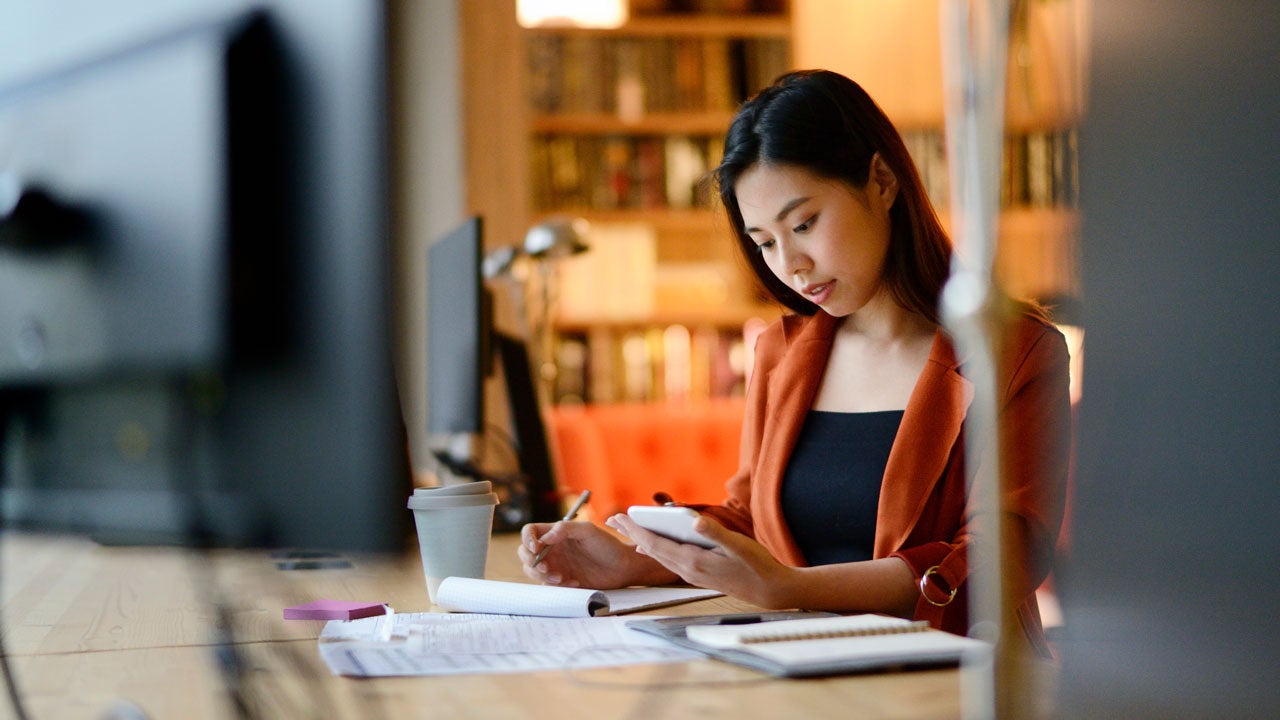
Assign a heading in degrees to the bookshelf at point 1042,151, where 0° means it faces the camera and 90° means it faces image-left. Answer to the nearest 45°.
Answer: approximately 0°

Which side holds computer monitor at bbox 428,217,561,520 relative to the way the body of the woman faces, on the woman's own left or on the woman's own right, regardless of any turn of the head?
on the woman's own right

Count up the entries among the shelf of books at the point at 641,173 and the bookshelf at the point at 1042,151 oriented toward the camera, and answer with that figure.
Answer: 2

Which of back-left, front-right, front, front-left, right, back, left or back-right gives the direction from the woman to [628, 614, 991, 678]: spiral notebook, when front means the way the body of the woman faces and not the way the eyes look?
front-left

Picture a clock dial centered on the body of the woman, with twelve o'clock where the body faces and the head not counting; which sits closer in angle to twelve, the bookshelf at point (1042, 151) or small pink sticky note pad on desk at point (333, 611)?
the small pink sticky note pad on desk
